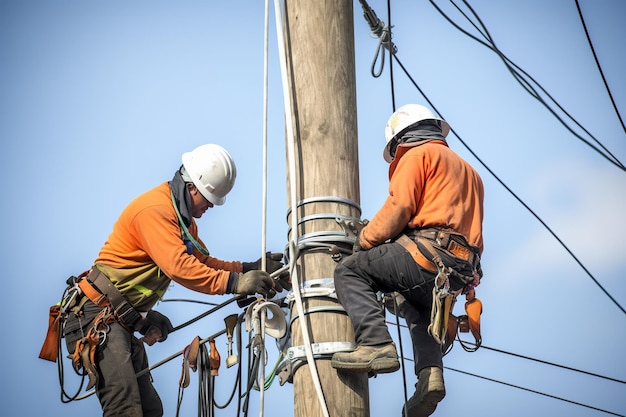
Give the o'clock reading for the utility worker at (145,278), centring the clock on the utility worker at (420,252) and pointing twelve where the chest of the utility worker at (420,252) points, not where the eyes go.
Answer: the utility worker at (145,278) is roughly at 11 o'clock from the utility worker at (420,252).

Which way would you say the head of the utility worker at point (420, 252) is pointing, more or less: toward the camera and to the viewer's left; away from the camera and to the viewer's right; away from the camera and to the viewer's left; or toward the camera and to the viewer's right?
away from the camera and to the viewer's left

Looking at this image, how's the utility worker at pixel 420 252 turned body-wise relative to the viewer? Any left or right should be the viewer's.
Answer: facing away from the viewer and to the left of the viewer

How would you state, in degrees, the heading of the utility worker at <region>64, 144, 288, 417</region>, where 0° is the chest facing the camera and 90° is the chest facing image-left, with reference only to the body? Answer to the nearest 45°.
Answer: approximately 270°

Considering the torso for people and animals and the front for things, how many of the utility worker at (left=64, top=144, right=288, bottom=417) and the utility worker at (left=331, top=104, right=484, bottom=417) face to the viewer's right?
1

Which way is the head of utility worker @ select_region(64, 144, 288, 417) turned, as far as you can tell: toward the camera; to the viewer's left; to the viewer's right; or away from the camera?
to the viewer's right
